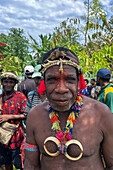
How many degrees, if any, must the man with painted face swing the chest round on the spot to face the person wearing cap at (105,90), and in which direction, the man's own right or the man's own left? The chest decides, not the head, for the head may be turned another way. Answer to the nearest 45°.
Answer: approximately 180°

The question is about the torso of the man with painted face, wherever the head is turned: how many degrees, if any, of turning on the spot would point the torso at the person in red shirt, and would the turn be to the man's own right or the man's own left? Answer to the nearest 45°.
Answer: approximately 135° to the man's own right

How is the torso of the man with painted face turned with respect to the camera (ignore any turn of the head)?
toward the camera
